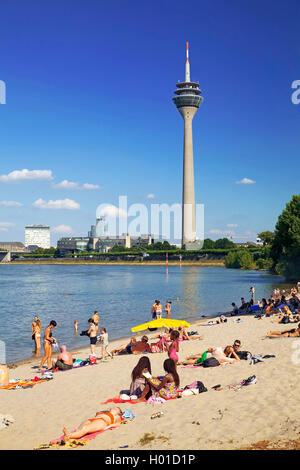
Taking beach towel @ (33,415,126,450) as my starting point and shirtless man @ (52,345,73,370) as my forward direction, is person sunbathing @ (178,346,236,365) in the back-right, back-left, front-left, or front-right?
front-right

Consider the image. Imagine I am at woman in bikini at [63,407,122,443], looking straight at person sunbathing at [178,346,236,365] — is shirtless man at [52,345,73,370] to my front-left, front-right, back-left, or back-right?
front-left

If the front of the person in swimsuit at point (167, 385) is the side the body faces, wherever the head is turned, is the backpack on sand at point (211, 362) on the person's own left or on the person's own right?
on the person's own right

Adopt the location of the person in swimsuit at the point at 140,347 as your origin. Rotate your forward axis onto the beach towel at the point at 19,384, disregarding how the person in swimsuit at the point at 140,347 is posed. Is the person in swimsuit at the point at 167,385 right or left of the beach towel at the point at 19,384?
left
